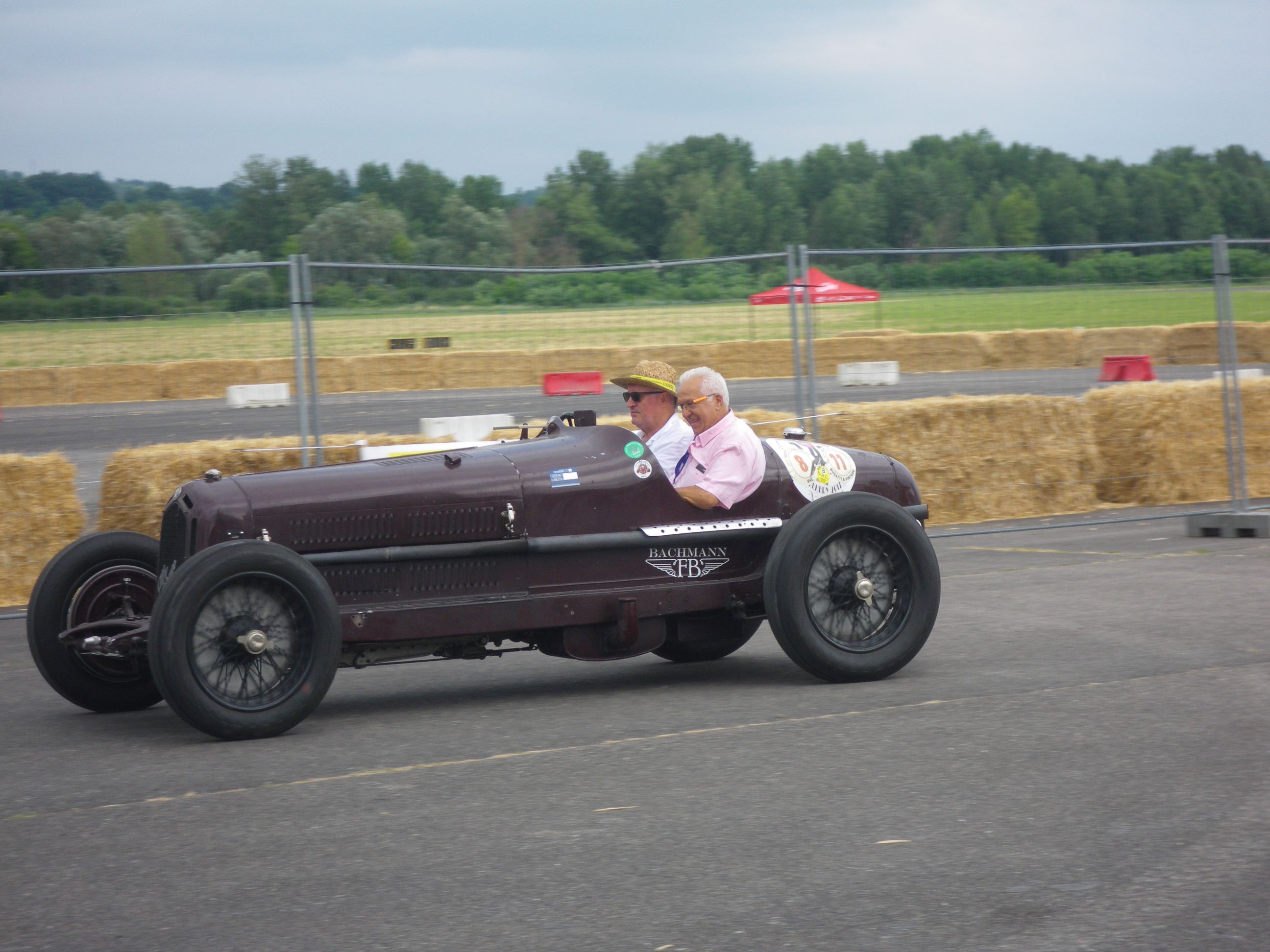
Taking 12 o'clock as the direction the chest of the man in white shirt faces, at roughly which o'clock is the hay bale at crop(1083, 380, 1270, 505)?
The hay bale is roughly at 4 o'clock from the man in white shirt.

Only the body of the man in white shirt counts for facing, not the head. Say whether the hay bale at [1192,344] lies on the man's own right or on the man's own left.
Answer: on the man's own right

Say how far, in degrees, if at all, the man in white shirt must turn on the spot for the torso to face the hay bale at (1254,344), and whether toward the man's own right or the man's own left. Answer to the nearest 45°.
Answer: approximately 135° to the man's own right

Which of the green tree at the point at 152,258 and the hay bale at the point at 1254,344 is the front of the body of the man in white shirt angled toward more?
the green tree

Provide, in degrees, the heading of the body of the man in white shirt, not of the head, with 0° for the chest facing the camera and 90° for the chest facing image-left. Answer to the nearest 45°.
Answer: approximately 90°

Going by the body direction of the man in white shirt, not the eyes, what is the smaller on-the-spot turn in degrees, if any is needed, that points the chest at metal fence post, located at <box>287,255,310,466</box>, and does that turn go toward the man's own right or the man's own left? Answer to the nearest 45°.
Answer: approximately 45° to the man's own right

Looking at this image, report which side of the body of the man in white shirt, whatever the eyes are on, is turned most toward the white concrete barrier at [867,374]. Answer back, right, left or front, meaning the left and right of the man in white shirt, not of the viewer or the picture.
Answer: right

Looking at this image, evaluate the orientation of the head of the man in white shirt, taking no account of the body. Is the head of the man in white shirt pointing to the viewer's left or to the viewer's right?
to the viewer's left

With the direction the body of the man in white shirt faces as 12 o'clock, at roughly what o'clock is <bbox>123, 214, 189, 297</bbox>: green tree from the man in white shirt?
The green tree is roughly at 2 o'clock from the man in white shirt.

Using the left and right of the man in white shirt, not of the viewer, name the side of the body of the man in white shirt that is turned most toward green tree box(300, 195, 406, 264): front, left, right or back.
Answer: right
